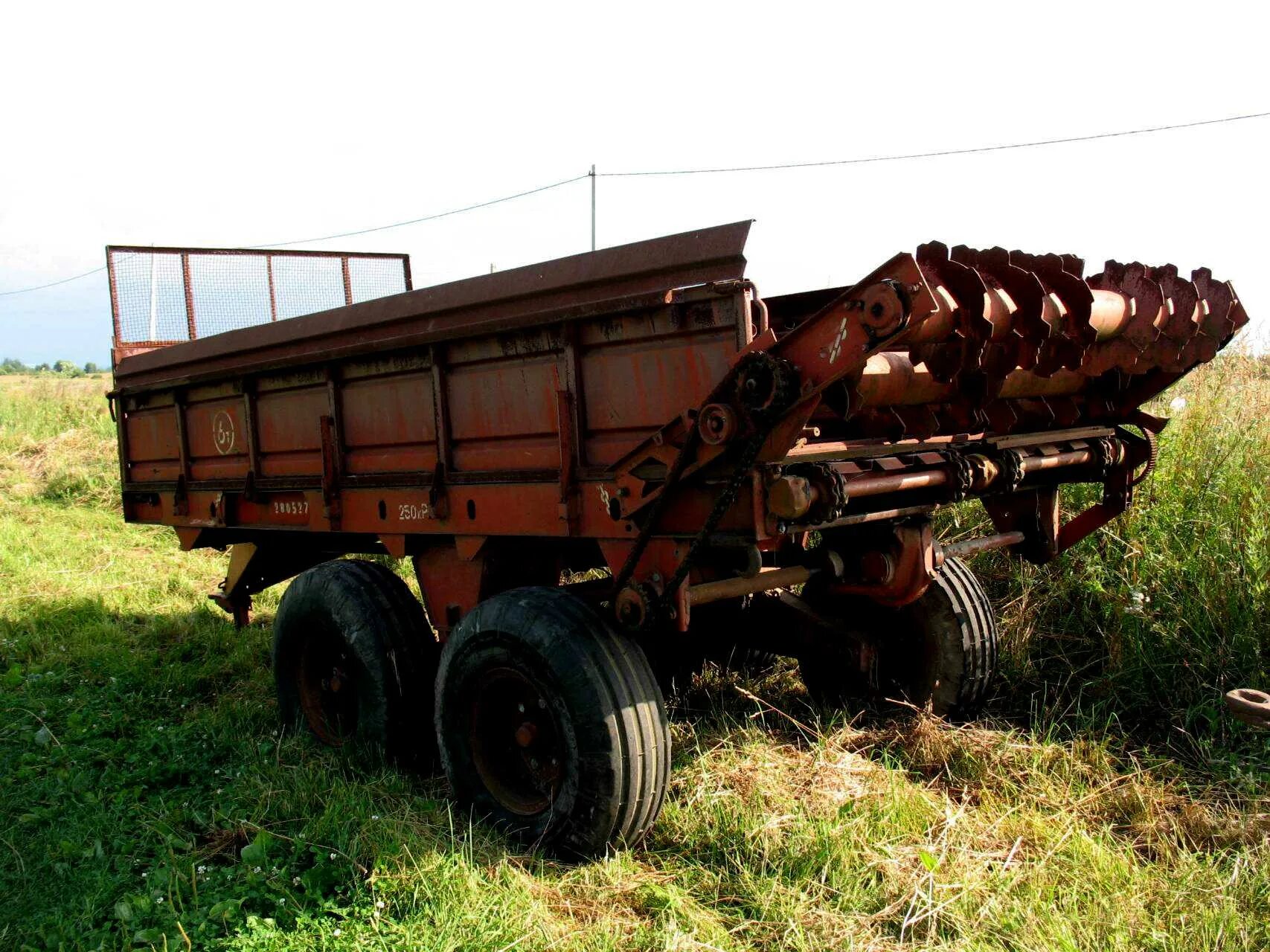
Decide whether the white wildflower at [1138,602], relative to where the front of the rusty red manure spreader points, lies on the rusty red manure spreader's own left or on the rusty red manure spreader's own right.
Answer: on the rusty red manure spreader's own right

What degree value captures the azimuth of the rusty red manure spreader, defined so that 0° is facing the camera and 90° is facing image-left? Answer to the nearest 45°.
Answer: approximately 135°
